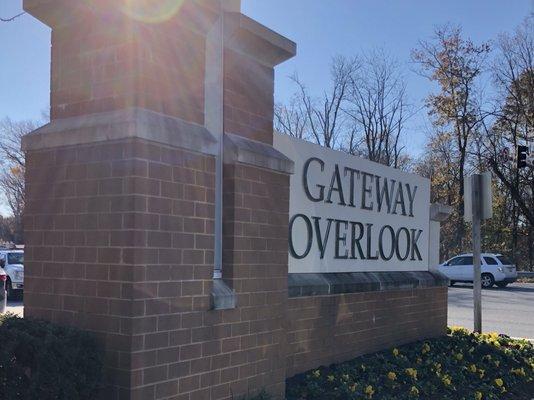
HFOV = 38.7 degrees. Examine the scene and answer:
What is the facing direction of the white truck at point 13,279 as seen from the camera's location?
facing the viewer and to the right of the viewer

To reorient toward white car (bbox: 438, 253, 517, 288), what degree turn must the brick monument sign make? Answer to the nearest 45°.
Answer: approximately 90° to its left

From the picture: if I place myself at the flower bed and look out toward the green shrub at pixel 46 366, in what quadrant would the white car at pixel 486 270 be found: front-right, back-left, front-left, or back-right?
back-right
